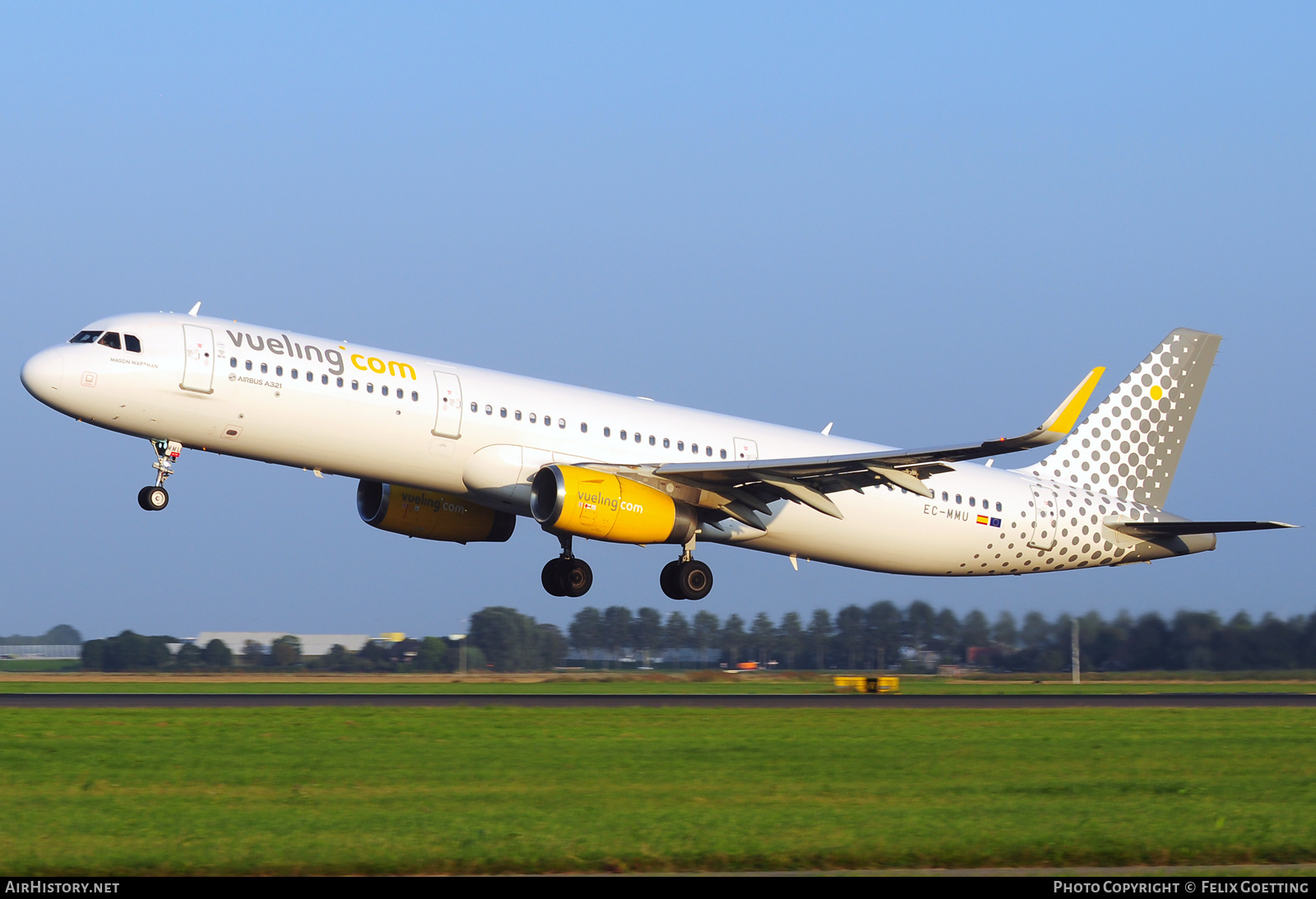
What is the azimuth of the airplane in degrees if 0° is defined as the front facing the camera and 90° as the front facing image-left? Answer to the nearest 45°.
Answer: approximately 45°
